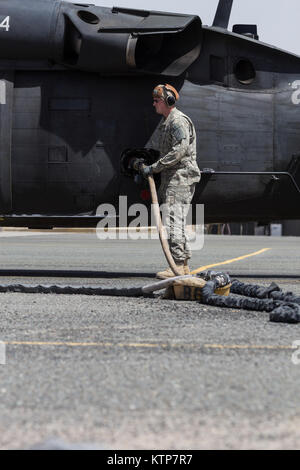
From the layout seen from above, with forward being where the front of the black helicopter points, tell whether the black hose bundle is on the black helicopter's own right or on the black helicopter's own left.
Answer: on the black helicopter's own left

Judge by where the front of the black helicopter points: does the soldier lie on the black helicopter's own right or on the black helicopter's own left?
on the black helicopter's own left

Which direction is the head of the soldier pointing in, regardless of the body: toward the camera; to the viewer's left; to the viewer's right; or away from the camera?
to the viewer's left

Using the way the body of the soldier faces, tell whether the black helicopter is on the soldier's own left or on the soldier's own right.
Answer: on the soldier's own right

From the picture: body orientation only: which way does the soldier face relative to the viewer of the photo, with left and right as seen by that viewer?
facing to the left of the viewer

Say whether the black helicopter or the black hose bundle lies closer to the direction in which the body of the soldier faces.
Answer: the black helicopter
